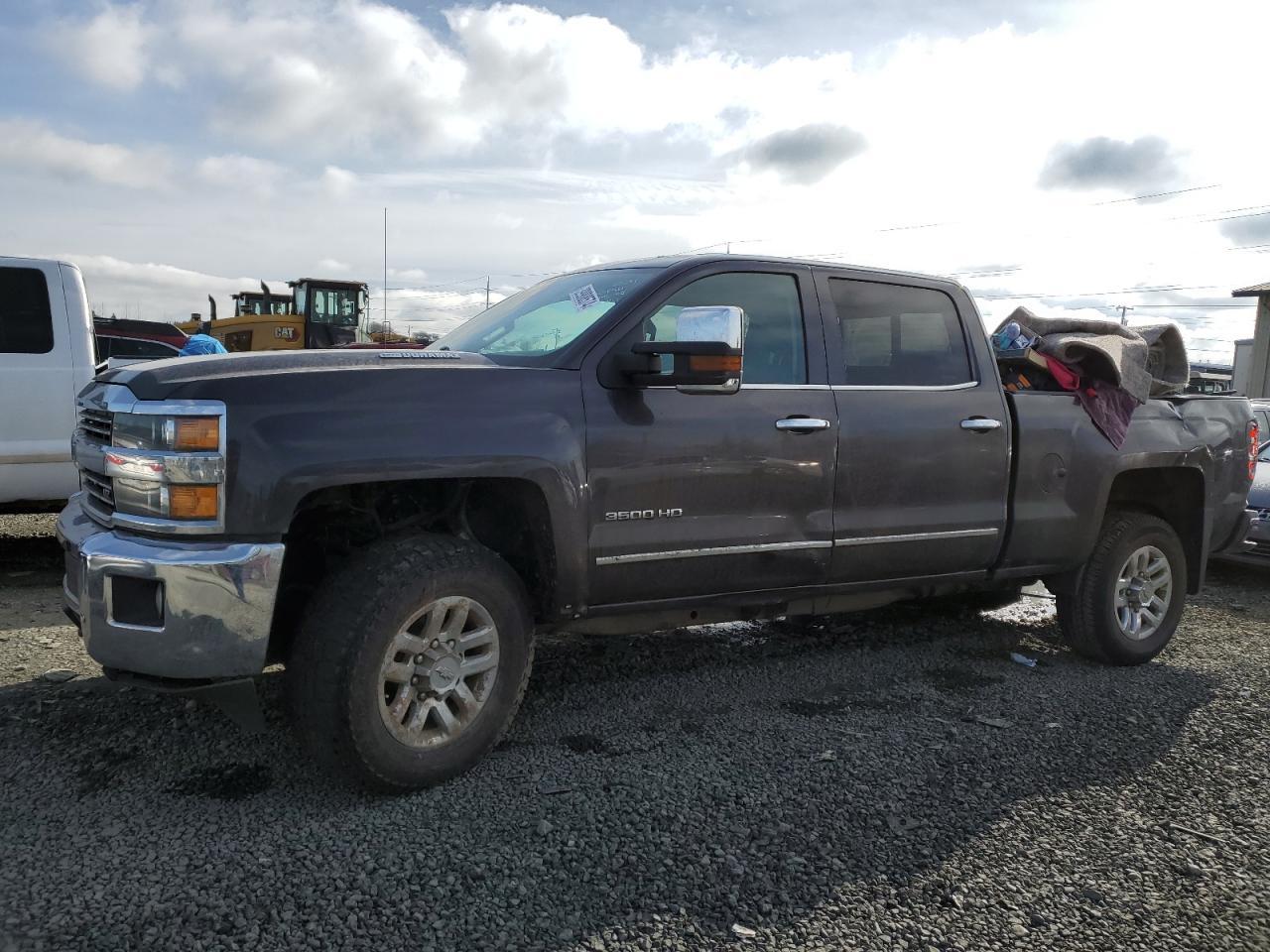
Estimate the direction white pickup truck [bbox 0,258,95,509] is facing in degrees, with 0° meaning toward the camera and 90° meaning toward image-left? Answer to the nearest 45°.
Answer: approximately 90°

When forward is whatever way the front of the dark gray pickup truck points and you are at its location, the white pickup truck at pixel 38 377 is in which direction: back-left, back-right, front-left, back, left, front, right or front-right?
right

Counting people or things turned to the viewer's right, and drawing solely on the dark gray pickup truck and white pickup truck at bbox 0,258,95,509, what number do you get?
0

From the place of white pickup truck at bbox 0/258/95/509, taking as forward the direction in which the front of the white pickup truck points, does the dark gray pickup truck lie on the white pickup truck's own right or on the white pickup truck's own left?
on the white pickup truck's own left
